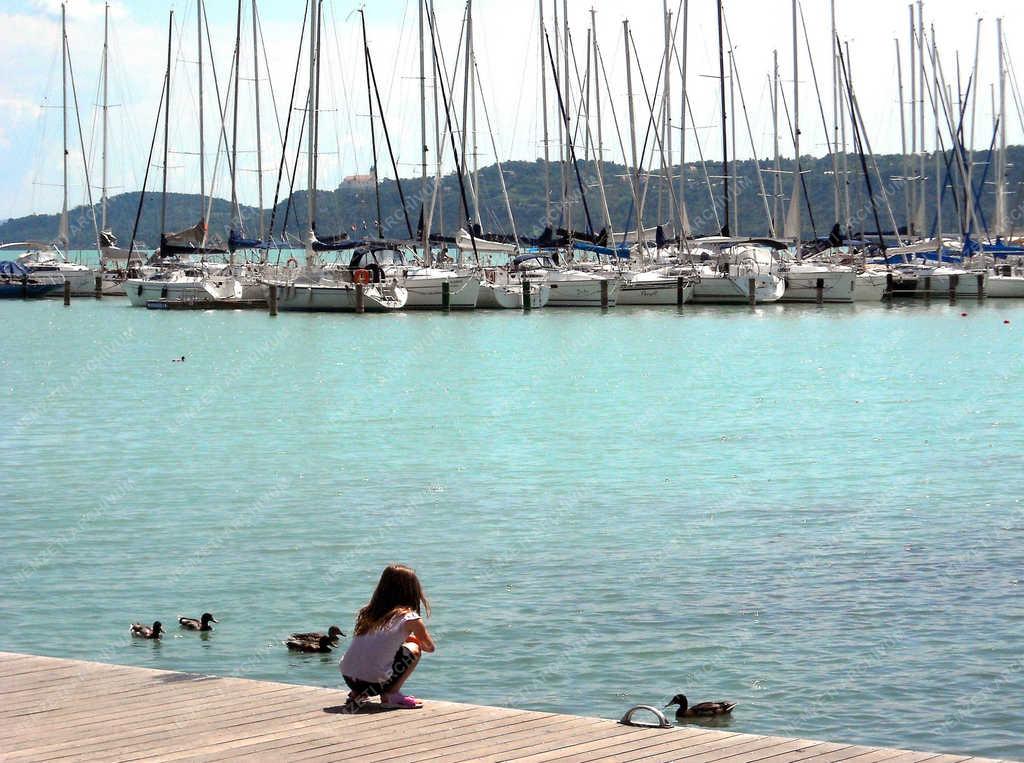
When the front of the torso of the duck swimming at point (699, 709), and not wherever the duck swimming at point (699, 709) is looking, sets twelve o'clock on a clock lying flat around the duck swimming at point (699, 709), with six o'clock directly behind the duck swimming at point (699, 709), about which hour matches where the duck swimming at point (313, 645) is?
the duck swimming at point (313, 645) is roughly at 1 o'clock from the duck swimming at point (699, 709).

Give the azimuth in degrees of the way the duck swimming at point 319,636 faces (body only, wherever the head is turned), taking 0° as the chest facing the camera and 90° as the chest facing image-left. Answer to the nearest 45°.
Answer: approximately 270°

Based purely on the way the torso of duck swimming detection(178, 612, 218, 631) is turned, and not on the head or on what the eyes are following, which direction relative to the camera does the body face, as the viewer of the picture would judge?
to the viewer's right

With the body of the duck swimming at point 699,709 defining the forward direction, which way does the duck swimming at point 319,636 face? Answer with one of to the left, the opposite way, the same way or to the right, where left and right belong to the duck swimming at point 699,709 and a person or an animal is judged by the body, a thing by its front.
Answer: the opposite way

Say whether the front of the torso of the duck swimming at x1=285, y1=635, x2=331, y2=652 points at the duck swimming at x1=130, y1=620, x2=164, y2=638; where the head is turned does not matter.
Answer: no

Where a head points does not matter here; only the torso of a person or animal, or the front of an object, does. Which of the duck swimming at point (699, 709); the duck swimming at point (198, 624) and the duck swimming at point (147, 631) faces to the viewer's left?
the duck swimming at point (699, 709)

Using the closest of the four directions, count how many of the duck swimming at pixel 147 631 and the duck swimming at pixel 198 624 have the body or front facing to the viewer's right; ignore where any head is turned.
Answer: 2

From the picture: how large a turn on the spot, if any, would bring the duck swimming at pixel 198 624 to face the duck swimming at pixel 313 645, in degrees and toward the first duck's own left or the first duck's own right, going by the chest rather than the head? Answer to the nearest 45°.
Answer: approximately 45° to the first duck's own right

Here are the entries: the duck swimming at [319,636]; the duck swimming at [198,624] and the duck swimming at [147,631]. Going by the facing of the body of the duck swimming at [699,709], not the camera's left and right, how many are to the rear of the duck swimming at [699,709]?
0

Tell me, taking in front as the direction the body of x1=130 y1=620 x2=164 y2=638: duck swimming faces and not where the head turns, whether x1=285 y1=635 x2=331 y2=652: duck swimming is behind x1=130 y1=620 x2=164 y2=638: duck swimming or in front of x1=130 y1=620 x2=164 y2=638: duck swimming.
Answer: in front

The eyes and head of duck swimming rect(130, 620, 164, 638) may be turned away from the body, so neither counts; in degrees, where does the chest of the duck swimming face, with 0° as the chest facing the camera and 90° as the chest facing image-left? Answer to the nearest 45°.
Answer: approximately 270°

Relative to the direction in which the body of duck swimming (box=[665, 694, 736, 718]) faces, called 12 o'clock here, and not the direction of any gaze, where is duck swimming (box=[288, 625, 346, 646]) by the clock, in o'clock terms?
duck swimming (box=[288, 625, 346, 646]) is roughly at 1 o'clock from duck swimming (box=[665, 694, 736, 718]).

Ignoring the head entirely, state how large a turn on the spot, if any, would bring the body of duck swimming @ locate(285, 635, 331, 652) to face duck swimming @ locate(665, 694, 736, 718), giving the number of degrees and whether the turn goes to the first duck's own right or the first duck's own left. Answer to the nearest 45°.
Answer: approximately 45° to the first duck's own right

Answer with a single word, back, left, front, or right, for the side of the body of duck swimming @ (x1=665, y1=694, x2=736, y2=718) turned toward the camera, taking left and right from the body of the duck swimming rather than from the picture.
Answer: left

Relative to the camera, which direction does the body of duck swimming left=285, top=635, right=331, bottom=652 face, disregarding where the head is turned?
to the viewer's right

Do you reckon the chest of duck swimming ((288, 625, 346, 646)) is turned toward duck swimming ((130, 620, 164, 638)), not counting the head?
no
